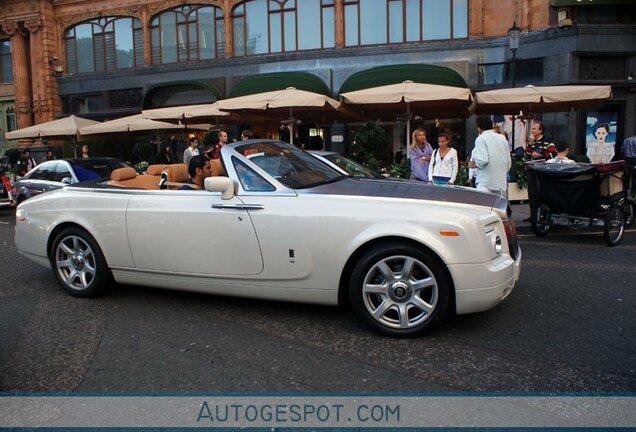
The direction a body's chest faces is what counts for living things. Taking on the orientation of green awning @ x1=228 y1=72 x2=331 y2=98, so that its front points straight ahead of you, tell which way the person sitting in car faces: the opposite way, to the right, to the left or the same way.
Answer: to the left

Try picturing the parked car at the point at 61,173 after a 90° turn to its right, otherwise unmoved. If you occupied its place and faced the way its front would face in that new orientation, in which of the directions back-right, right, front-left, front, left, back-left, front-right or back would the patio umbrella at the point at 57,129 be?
back-right

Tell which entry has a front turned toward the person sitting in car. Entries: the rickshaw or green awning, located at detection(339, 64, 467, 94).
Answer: the green awning

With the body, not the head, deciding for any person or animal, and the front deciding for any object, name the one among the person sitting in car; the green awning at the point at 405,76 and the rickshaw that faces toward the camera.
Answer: the green awning

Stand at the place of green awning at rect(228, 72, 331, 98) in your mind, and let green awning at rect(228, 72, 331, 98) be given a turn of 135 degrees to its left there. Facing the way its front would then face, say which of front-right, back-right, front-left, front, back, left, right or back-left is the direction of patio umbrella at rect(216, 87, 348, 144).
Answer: back-right

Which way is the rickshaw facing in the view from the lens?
facing away from the viewer and to the right of the viewer

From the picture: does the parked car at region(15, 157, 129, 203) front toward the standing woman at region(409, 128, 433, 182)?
yes

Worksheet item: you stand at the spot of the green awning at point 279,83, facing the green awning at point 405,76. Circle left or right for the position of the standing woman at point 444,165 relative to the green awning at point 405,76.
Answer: right

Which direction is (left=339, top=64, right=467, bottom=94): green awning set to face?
toward the camera

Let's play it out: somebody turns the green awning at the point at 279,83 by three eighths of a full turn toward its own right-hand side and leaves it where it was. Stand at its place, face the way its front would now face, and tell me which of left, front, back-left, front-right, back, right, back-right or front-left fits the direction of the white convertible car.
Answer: back-left

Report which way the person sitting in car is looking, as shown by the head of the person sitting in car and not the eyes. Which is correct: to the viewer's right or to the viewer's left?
to the viewer's right

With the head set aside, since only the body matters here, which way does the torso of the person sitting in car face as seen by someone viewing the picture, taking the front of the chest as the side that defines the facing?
to the viewer's right

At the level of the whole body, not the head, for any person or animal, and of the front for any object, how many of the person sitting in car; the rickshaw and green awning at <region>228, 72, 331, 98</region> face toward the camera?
1

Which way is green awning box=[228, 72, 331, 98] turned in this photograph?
toward the camera
